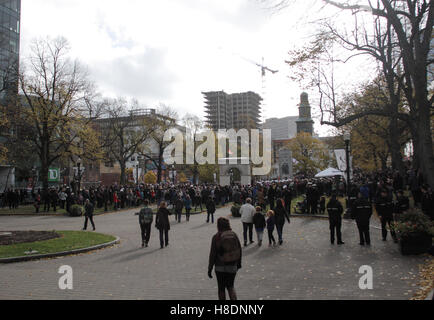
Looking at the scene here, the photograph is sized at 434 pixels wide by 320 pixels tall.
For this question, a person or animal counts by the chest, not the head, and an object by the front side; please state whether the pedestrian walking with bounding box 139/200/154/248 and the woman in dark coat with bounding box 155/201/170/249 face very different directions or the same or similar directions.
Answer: same or similar directions

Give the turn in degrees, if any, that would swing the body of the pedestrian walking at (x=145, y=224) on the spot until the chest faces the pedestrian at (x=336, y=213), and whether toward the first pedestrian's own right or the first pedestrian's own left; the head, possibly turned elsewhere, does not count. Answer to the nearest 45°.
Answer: approximately 90° to the first pedestrian's own right

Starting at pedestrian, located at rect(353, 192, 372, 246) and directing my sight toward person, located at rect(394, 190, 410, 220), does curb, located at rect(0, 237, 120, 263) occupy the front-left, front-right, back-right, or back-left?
back-left

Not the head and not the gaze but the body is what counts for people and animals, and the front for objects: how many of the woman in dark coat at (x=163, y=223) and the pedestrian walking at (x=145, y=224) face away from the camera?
2

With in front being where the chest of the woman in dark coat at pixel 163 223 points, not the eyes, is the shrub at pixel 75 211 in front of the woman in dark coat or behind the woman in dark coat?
in front

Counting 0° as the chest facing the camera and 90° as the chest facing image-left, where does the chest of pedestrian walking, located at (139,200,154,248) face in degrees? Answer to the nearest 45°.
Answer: approximately 180°

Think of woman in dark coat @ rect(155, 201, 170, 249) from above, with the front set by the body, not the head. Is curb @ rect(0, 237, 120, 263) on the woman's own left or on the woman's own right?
on the woman's own left

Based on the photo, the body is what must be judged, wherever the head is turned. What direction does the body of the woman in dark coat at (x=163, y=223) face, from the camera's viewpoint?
away from the camera

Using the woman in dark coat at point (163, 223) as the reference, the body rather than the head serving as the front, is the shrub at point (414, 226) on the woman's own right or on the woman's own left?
on the woman's own right
